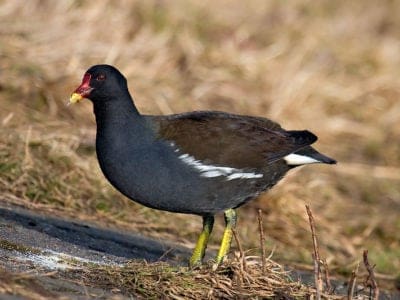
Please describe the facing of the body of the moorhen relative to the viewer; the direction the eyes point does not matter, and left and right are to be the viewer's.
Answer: facing to the left of the viewer
